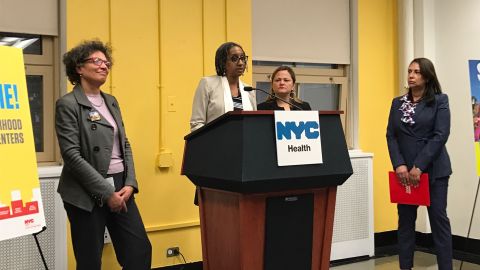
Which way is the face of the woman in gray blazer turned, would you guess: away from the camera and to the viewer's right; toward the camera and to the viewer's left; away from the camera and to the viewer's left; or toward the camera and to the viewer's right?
toward the camera and to the viewer's right

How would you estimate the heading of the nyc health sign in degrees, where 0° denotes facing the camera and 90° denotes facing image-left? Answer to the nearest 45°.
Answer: approximately 0°

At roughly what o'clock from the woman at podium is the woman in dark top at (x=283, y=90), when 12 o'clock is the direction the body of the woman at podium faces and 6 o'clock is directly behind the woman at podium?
The woman in dark top is roughly at 9 o'clock from the woman at podium.

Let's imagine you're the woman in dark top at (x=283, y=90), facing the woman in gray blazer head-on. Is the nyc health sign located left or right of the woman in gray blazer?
left

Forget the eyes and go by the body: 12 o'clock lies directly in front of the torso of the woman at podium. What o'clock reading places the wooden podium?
The wooden podium is roughly at 1 o'clock from the woman at podium.
